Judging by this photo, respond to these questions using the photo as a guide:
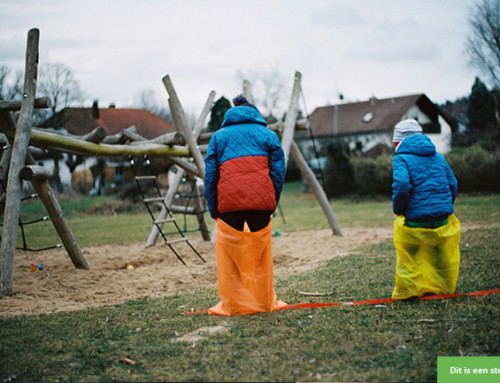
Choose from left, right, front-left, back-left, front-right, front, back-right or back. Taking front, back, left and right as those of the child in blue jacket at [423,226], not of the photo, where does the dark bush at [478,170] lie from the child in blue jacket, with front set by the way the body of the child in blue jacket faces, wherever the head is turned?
front-right

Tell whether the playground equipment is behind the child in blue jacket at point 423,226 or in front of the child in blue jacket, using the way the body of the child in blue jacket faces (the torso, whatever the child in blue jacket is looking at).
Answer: in front

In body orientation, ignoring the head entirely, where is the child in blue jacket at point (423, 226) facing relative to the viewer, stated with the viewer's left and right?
facing away from the viewer and to the left of the viewer

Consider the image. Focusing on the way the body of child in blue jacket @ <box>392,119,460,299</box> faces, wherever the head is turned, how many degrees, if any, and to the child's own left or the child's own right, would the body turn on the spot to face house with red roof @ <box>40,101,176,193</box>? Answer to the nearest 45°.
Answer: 0° — they already face it

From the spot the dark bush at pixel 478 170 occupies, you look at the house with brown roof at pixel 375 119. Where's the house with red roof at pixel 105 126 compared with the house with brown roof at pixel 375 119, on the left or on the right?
left
